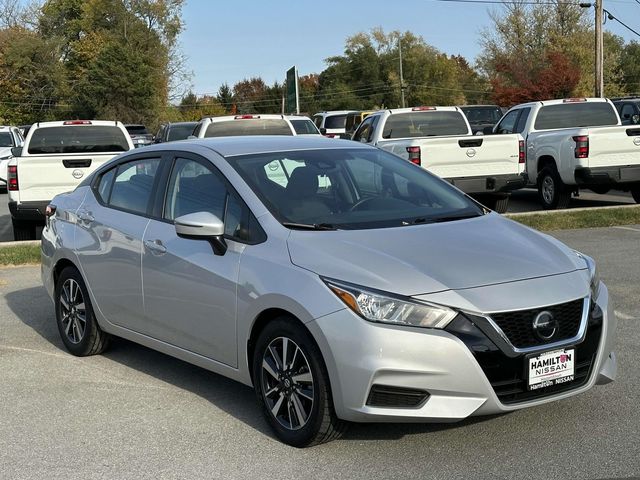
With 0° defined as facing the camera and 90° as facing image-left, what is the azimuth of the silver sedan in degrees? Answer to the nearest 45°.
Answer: approximately 315°

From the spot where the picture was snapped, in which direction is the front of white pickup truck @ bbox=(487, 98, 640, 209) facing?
facing away from the viewer and to the left of the viewer

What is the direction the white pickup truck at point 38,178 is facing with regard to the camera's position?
facing away from the viewer

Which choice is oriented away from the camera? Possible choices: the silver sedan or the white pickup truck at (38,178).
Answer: the white pickup truck

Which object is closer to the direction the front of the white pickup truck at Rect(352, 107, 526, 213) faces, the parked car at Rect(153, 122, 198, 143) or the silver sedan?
the parked car

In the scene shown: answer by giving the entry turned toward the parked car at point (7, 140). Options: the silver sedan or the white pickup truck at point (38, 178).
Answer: the white pickup truck

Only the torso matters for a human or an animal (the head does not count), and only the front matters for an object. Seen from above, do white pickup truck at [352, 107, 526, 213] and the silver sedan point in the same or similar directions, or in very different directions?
very different directions

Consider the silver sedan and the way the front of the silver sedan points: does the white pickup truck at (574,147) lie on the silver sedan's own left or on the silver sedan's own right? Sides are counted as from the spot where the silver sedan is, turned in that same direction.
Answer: on the silver sedan's own left

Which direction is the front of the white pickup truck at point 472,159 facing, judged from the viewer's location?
facing away from the viewer and to the left of the viewer

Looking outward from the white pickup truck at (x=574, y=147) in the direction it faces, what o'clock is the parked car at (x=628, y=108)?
The parked car is roughly at 2 o'clock from the white pickup truck.

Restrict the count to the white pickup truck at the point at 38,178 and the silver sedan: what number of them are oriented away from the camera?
1

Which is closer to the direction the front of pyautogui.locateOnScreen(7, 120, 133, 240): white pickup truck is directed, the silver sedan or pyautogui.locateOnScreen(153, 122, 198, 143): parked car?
the parked car
